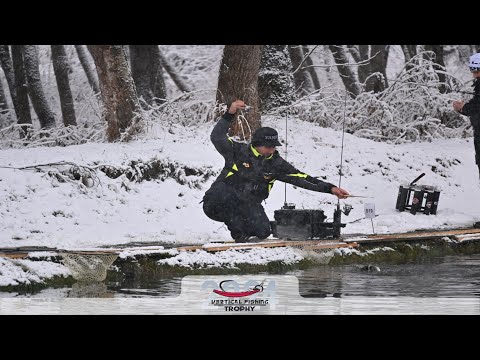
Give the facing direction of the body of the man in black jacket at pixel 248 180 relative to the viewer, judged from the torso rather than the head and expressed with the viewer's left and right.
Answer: facing the viewer and to the right of the viewer

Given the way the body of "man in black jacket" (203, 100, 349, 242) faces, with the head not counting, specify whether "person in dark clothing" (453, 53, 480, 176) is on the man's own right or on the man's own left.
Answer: on the man's own left
